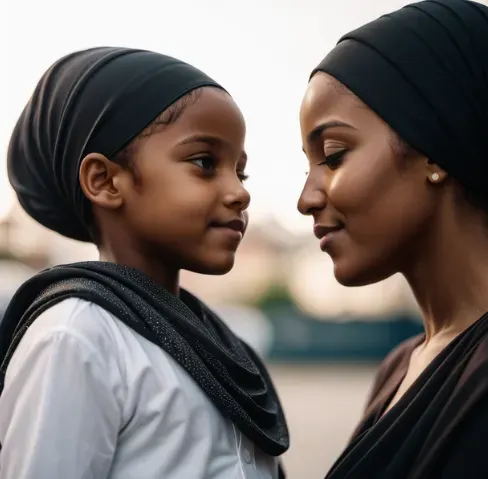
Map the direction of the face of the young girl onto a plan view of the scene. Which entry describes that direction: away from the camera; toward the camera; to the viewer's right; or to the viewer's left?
to the viewer's right

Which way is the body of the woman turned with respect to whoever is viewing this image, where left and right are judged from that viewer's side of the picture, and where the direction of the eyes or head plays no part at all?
facing to the left of the viewer

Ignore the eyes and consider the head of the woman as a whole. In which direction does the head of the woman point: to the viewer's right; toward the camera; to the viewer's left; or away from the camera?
to the viewer's left
